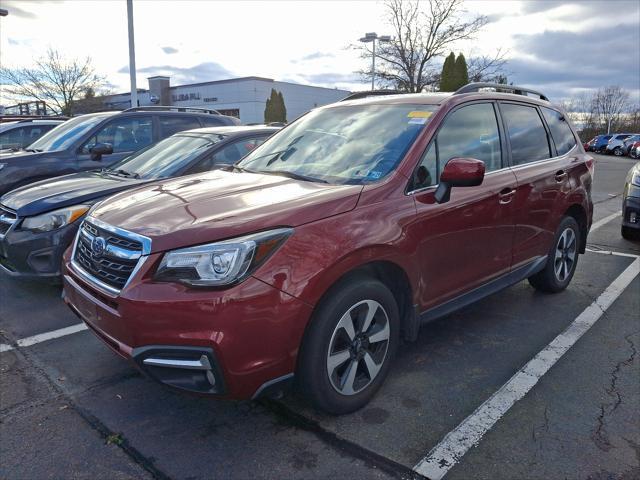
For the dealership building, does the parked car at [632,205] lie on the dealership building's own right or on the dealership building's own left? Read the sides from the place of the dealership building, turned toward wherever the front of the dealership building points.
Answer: on the dealership building's own left

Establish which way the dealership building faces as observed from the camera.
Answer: facing the viewer and to the left of the viewer

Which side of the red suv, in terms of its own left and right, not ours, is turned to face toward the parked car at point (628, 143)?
back

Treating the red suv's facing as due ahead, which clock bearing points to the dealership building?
The dealership building is roughly at 4 o'clock from the red suv.

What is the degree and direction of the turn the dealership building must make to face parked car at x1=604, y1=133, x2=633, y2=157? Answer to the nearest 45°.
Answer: approximately 90° to its left

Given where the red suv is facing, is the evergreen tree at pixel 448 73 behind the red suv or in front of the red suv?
behind

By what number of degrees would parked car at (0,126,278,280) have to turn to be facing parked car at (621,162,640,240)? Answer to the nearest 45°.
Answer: approximately 135° to its left

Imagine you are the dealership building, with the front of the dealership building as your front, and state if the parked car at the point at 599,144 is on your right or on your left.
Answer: on your left

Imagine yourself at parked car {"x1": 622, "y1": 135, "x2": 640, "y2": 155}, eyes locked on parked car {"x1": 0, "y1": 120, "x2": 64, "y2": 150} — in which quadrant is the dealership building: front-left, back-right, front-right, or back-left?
front-right

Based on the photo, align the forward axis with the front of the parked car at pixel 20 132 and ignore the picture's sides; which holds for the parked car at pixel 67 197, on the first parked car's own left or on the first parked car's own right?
on the first parked car's own left
